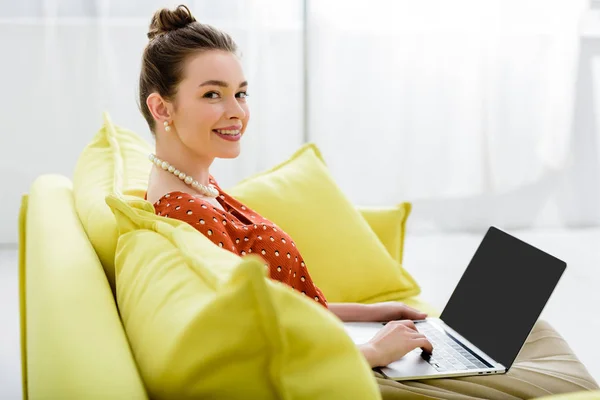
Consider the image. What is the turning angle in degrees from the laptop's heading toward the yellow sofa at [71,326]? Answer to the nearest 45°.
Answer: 0° — it already faces it

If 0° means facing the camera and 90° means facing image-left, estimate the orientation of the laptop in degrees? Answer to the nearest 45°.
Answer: approximately 45°

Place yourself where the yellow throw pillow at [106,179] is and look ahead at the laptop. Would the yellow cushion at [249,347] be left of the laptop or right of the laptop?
right

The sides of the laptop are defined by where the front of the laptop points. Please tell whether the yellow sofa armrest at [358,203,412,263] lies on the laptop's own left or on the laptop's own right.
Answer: on the laptop's own right

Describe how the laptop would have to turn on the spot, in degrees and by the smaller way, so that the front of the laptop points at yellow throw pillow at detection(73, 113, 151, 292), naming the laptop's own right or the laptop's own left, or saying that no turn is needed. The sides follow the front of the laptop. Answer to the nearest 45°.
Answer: approximately 45° to the laptop's own right

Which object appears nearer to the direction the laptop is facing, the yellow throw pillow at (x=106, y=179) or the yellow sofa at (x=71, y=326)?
the yellow sofa

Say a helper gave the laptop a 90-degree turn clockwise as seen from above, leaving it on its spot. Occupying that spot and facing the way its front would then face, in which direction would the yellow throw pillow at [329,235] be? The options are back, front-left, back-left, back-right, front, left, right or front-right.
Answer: front
